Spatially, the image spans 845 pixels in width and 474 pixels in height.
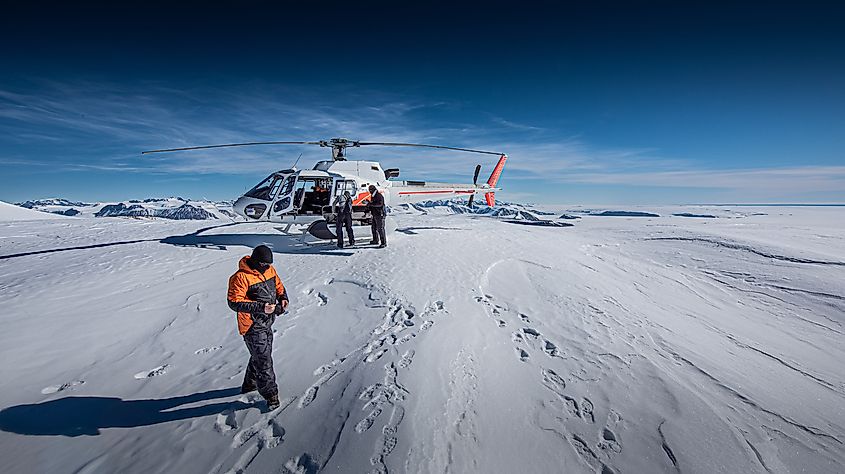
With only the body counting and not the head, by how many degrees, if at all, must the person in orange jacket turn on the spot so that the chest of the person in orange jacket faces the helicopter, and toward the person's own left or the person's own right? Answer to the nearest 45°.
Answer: approximately 135° to the person's own left

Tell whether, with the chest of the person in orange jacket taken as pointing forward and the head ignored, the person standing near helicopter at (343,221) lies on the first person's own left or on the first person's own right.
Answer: on the first person's own left

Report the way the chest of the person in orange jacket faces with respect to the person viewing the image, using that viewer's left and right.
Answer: facing the viewer and to the right of the viewer

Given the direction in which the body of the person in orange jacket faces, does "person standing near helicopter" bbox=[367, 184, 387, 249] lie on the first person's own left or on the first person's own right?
on the first person's own left
